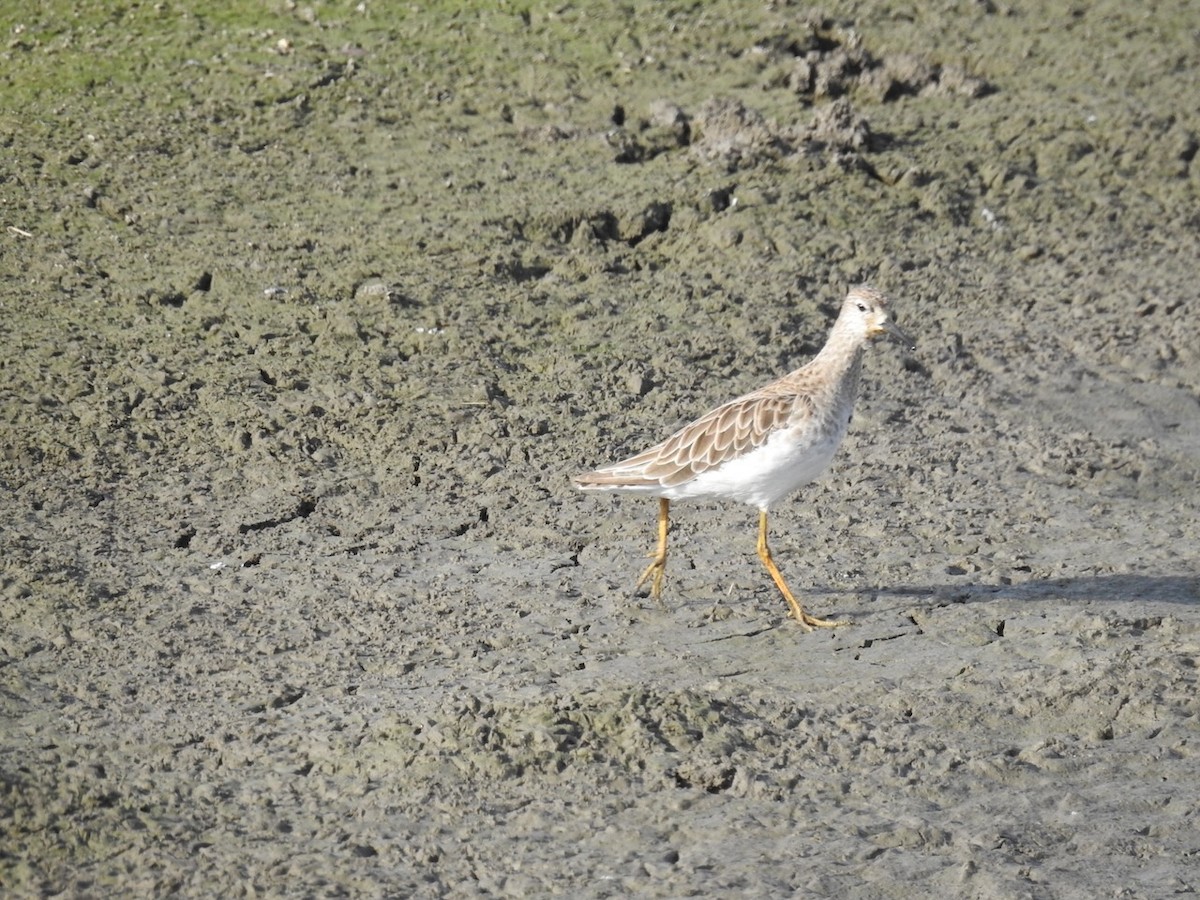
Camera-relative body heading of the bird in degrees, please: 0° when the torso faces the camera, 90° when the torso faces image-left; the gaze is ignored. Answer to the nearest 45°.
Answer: approximately 270°
